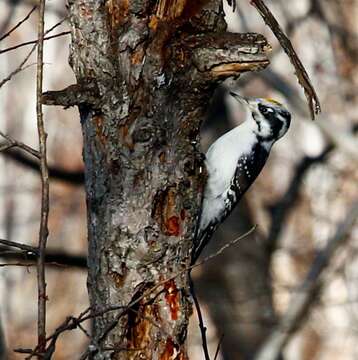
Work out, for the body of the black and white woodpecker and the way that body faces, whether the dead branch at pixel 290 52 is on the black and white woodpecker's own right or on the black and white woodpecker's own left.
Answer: on the black and white woodpecker's own left

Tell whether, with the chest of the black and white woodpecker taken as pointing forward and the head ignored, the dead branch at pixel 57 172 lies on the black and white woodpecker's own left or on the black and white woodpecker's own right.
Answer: on the black and white woodpecker's own right

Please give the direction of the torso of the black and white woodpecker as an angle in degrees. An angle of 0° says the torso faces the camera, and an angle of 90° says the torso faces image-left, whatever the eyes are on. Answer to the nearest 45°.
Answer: approximately 90°
